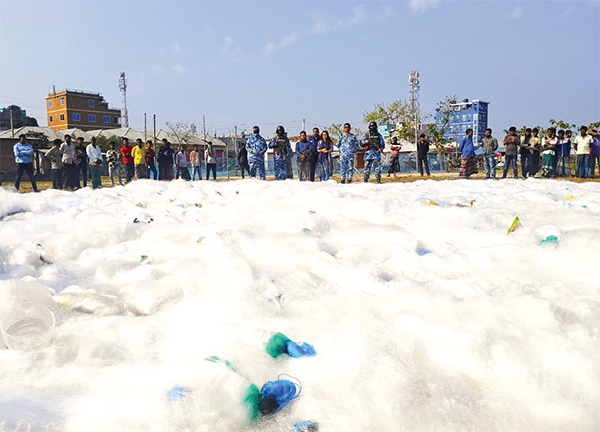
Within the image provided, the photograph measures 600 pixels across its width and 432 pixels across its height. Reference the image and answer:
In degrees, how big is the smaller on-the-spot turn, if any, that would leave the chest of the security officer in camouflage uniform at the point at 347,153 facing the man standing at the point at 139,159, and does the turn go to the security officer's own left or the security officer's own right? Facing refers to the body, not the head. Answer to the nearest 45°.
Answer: approximately 90° to the security officer's own right

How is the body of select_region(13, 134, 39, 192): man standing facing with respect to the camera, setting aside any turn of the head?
toward the camera

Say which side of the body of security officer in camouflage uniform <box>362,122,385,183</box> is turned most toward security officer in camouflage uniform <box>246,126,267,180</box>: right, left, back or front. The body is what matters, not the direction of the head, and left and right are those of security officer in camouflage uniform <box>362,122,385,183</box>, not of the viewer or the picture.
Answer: right

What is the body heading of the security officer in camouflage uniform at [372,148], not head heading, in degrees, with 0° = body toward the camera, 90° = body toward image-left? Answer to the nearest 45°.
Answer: approximately 0°

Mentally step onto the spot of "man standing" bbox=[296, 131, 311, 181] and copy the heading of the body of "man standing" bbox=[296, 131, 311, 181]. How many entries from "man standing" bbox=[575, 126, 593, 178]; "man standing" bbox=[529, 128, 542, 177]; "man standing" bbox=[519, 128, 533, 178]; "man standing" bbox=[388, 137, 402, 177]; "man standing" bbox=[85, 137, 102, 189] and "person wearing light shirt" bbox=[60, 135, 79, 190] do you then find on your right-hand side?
2

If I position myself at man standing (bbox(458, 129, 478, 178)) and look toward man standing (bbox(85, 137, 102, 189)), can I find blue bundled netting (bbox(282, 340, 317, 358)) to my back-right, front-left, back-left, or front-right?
front-left

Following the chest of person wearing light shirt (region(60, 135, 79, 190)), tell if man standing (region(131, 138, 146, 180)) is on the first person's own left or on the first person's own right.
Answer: on the first person's own left

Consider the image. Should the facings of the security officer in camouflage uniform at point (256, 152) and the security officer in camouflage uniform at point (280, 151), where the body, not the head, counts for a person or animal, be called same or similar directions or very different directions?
same or similar directions

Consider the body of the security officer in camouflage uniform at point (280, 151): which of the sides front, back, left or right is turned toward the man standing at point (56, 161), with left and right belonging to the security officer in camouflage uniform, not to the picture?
right

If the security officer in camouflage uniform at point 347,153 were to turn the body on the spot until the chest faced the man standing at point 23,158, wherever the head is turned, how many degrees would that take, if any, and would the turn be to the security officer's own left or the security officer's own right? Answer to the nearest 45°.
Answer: approximately 90° to the security officer's own right

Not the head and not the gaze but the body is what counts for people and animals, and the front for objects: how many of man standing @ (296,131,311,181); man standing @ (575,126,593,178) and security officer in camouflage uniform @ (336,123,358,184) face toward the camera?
3

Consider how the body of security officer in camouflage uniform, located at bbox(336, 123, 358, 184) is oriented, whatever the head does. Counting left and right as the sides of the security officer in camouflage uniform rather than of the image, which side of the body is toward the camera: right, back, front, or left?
front

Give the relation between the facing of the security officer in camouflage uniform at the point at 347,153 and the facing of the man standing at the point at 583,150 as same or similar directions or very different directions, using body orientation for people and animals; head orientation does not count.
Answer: same or similar directions

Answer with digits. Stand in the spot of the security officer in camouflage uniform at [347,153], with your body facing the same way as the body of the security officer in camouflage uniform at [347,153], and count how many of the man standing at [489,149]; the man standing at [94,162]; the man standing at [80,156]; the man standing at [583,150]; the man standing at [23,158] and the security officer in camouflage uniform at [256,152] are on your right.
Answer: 4
